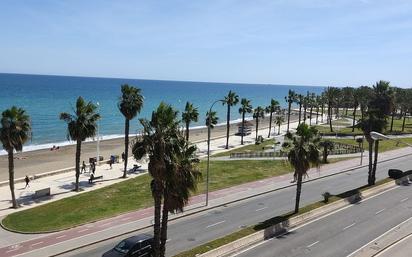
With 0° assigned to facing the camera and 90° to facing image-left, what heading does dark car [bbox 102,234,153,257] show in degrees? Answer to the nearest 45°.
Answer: approximately 45°

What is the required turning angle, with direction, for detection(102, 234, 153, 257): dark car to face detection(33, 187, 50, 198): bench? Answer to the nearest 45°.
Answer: approximately 90° to its right
